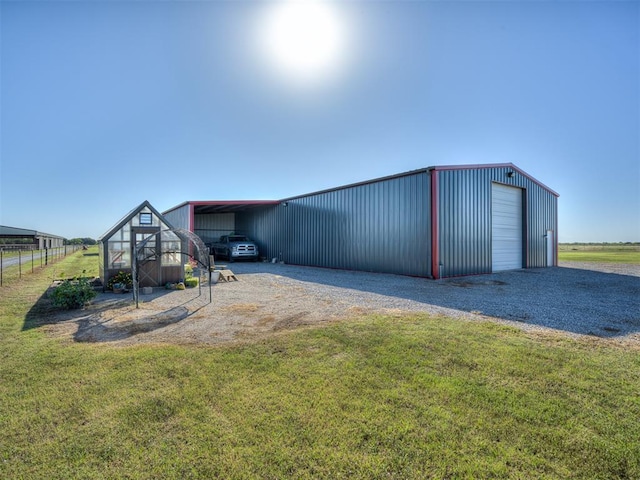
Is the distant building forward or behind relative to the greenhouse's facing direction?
behind

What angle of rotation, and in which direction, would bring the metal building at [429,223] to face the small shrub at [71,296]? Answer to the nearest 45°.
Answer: approximately 90° to its right

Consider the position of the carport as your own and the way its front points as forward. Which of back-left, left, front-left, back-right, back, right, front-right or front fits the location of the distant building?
back

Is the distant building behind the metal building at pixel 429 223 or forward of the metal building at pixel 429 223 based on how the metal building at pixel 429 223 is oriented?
behind

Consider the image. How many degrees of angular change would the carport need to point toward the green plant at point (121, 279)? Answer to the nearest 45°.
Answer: approximately 45° to its right

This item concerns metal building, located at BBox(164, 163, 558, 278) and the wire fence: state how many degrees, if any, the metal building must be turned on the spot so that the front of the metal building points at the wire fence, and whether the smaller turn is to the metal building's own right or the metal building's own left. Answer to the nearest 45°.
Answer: approximately 135° to the metal building's own right

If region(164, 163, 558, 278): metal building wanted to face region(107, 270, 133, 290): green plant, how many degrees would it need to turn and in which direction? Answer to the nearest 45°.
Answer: approximately 90° to its right

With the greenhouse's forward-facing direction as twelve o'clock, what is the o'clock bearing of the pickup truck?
The pickup truck is roughly at 7 o'clock from the greenhouse.

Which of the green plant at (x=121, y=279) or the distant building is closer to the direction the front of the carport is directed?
the green plant

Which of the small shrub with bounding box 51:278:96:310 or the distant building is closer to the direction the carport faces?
the small shrub
